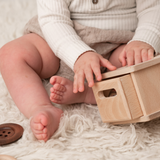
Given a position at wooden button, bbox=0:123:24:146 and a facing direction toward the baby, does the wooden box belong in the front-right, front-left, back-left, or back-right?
front-right

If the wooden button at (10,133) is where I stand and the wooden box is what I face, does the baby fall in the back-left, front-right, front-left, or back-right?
front-left

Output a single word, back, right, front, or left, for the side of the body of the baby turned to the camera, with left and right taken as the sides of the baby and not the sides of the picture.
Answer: front
